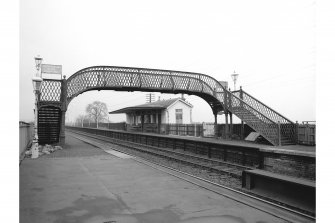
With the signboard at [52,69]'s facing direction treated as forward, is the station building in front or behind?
behind

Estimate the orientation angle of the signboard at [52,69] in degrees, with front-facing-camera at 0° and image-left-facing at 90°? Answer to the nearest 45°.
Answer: approximately 0°

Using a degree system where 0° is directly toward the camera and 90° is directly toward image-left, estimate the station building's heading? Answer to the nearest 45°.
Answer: approximately 45°
